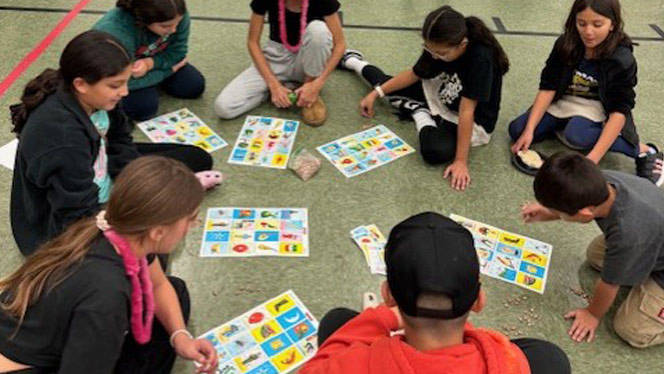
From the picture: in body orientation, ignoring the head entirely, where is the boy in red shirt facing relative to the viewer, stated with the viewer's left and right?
facing away from the viewer

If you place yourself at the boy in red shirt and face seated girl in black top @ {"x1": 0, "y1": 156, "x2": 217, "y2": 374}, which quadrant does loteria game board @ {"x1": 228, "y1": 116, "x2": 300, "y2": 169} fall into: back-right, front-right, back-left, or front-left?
front-right

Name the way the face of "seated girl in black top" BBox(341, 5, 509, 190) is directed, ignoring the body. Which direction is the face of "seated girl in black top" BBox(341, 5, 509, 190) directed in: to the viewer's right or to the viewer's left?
to the viewer's left

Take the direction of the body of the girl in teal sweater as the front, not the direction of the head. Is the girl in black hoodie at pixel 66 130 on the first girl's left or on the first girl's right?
on the first girl's right

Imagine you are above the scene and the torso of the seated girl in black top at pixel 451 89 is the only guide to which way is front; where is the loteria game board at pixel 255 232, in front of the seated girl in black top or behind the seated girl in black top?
in front

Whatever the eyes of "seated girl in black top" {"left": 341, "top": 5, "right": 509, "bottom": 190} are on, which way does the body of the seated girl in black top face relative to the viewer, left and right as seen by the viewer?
facing the viewer and to the left of the viewer

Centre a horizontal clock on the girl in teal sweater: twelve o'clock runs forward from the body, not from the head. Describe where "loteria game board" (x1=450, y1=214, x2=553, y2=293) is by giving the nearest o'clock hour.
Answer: The loteria game board is roughly at 12 o'clock from the girl in teal sweater.

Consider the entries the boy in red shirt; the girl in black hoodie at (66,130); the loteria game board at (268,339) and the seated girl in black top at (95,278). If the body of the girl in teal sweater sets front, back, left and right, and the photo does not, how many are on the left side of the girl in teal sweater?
0

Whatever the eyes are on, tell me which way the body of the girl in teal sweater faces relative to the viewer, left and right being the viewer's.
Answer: facing the viewer and to the right of the viewer

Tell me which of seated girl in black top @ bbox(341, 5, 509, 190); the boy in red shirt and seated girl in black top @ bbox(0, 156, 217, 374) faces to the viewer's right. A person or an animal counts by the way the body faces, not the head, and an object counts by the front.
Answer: seated girl in black top @ bbox(0, 156, 217, 374)

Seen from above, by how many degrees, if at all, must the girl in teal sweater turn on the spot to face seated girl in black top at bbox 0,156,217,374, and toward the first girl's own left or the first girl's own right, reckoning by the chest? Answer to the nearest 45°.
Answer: approximately 45° to the first girl's own right

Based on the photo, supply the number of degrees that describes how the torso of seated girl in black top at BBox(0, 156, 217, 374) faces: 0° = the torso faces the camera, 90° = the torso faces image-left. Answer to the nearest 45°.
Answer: approximately 270°

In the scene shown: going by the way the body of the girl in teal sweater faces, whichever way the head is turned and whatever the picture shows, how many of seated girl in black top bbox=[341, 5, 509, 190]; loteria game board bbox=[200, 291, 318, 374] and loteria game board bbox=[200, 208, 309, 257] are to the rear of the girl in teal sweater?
0

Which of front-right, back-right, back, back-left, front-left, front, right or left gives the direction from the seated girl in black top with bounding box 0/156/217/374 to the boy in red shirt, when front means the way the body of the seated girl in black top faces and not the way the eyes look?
front-right

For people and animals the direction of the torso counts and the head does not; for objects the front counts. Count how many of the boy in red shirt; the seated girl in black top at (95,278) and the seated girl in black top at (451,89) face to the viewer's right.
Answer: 1

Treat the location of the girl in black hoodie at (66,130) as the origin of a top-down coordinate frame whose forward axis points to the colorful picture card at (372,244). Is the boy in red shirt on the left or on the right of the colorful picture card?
right

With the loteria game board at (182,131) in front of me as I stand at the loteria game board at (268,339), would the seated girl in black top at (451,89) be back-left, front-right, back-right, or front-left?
front-right

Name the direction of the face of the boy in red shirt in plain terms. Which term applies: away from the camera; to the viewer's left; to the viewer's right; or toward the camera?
away from the camera
